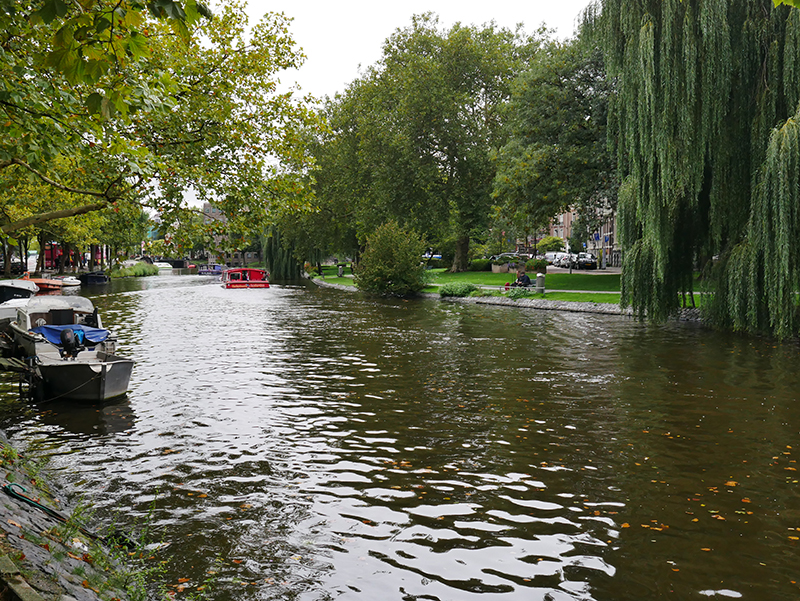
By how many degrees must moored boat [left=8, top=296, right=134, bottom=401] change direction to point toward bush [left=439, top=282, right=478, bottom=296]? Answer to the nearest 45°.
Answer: approximately 90° to its right

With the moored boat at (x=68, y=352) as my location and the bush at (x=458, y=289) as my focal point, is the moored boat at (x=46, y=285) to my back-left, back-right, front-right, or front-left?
front-left

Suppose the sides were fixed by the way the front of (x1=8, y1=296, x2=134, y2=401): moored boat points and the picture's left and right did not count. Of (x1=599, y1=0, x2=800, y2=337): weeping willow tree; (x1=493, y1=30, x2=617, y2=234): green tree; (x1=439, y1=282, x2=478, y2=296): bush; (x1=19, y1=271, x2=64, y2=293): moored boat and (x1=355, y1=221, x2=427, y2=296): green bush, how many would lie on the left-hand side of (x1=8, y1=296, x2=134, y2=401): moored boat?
0

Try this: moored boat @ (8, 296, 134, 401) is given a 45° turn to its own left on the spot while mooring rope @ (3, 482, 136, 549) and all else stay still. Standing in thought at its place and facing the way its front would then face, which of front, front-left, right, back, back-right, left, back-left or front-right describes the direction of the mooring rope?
left

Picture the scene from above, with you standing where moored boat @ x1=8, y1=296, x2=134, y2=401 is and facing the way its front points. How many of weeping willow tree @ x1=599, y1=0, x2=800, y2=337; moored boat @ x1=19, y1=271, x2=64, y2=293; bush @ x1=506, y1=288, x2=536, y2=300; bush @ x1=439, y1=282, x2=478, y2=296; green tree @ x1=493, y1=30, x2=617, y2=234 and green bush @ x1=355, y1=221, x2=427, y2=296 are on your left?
0

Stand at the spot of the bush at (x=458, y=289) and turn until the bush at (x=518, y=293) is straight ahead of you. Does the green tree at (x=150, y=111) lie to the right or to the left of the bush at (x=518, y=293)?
right

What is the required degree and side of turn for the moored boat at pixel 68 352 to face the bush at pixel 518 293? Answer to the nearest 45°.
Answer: approximately 90° to its right

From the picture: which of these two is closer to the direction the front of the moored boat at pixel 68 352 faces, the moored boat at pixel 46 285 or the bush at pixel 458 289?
the moored boat

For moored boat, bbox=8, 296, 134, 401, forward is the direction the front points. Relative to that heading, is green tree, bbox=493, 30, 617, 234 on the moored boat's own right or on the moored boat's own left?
on the moored boat's own right

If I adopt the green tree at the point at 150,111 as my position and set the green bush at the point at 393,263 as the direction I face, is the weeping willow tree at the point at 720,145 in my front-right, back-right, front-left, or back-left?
front-right

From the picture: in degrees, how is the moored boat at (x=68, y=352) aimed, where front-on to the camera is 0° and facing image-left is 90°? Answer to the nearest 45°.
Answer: approximately 135°
